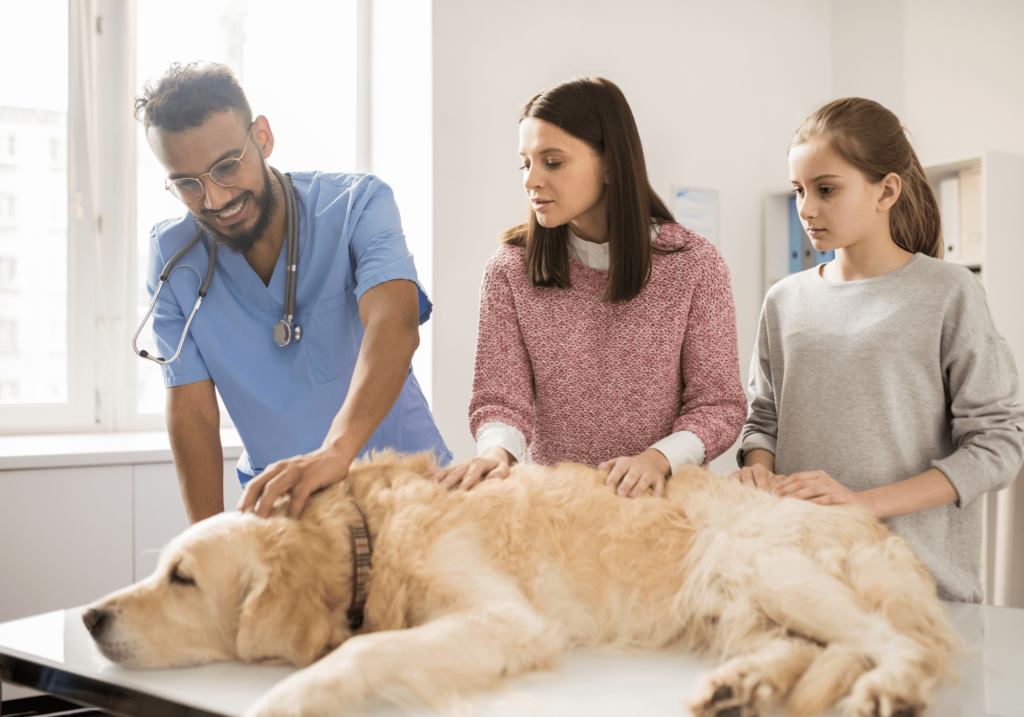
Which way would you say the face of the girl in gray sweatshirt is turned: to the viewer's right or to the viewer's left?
to the viewer's left

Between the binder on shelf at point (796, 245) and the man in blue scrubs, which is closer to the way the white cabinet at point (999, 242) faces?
the man in blue scrubs

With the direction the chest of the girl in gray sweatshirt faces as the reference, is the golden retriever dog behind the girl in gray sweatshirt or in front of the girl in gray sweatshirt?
in front

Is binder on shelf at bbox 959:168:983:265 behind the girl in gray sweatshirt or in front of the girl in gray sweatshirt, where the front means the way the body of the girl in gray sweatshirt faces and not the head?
behind

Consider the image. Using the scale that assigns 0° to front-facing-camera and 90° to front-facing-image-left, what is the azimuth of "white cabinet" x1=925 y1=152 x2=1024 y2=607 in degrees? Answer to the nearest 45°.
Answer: approximately 45°

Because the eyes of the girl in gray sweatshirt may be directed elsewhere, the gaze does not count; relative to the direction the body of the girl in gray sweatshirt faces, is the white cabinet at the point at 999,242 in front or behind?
behind

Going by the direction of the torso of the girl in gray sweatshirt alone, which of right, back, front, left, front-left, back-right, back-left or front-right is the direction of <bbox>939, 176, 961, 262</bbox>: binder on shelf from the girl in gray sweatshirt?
back-right

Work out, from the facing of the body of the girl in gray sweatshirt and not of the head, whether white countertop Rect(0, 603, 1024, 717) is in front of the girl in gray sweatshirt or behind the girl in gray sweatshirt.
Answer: in front

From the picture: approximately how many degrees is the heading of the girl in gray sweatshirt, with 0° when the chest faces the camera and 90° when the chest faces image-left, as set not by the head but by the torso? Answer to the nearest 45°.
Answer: approximately 45°
